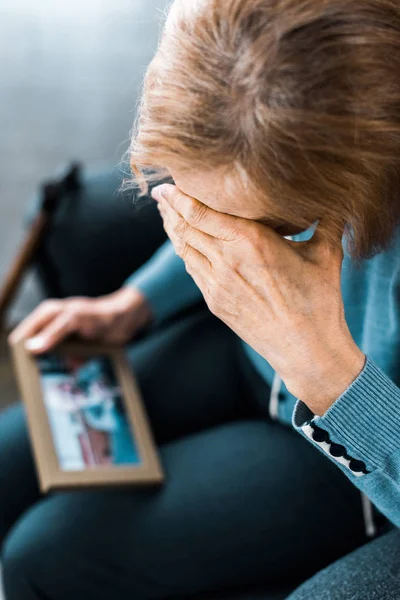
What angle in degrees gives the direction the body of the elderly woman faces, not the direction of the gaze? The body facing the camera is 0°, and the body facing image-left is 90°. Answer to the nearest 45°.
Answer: approximately 45°
